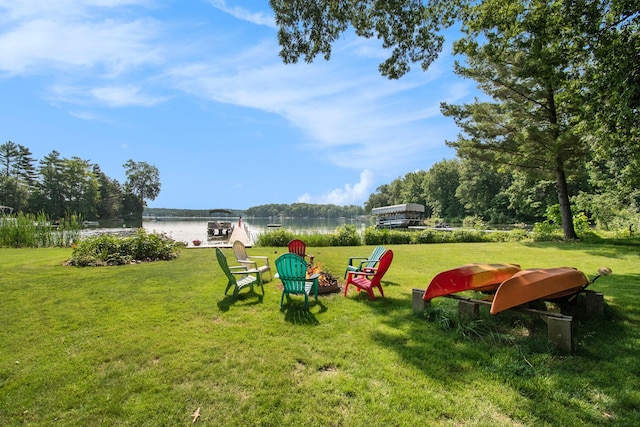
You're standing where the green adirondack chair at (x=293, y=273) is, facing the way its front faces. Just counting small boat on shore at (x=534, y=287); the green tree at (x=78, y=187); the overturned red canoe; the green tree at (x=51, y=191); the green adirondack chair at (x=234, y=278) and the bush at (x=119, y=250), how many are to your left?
4

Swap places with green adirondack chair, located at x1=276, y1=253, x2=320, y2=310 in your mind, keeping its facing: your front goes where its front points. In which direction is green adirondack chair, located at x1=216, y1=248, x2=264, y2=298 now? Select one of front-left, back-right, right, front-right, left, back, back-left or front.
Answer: left

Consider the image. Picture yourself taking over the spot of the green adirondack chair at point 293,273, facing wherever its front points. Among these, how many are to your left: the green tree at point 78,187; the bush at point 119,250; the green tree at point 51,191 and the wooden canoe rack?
3

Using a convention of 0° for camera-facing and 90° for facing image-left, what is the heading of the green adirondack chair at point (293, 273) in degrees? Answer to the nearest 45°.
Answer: approximately 225°

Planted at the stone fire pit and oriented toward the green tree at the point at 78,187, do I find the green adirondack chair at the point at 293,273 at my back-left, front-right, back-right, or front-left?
back-left

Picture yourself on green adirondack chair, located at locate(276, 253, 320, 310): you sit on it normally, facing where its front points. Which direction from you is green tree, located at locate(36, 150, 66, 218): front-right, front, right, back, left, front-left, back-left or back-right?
left

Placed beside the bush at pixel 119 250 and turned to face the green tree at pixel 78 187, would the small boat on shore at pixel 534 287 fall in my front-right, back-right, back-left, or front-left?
back-right

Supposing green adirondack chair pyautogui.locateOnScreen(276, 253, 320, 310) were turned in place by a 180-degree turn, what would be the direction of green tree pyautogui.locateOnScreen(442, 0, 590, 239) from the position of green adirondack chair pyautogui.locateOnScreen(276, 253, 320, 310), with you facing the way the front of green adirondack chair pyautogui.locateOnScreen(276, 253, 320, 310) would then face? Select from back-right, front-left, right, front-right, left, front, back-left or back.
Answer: back

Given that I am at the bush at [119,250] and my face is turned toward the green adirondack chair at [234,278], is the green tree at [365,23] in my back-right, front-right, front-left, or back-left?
front-left

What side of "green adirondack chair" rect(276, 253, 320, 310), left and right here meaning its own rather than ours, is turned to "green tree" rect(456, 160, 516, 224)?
front

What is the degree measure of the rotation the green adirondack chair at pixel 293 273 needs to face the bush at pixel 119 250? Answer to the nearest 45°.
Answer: approximately 90° to its left

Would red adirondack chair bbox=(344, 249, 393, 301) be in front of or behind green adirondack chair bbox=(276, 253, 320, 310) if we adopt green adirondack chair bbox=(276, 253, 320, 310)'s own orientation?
in front
